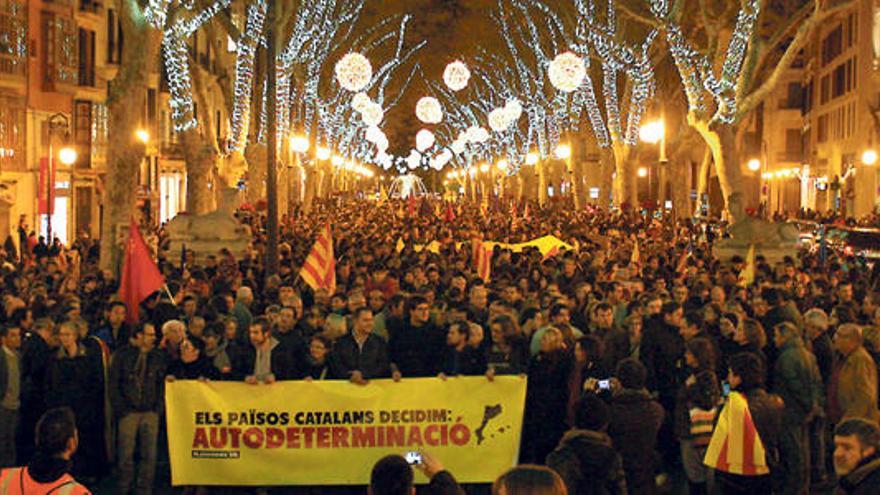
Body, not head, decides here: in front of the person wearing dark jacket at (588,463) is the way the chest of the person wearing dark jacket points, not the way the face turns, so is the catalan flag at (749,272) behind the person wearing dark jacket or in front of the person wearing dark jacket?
in front

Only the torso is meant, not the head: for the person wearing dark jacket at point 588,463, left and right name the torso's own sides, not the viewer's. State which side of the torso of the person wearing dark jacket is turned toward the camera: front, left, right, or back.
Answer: back

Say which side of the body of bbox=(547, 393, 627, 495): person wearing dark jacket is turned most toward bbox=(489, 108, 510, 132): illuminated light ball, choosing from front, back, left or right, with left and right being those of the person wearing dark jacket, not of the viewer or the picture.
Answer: front

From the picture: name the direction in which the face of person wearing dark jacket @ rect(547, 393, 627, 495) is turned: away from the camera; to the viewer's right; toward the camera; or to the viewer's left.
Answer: away from the camera

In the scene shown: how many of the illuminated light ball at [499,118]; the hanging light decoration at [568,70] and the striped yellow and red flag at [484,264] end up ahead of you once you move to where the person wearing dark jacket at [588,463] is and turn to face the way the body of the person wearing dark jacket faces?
3

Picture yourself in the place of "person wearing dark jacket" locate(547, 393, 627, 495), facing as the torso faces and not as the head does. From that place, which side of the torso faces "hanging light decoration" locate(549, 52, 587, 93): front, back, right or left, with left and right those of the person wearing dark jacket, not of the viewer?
front

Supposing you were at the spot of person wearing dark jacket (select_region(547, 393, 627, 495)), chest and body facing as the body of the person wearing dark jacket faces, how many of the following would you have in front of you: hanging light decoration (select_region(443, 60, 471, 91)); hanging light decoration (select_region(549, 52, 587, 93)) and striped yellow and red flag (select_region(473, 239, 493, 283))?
3

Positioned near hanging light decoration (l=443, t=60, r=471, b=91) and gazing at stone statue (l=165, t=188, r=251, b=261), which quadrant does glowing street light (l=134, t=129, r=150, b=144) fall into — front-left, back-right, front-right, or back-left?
front-right

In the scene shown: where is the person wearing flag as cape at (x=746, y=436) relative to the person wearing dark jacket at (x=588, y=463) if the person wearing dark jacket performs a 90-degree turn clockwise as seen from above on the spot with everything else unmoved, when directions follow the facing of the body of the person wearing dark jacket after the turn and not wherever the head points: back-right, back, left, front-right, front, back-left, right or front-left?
front-left
